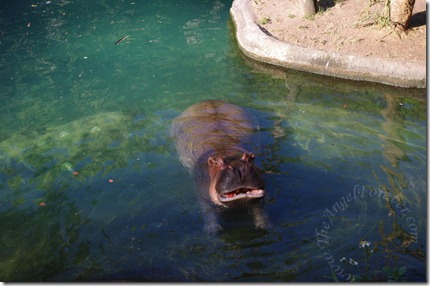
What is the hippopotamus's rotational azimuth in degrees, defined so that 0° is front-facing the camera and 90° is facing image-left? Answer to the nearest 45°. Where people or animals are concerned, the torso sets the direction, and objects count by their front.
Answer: approximately 0°

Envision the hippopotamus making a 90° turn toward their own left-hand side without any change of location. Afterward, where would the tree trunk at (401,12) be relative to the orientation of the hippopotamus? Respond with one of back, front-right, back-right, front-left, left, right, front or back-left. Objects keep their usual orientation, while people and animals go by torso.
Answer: front-left
